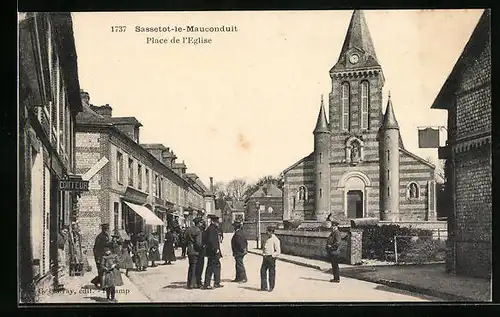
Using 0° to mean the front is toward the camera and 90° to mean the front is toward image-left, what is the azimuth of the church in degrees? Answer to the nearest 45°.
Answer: approximately 0°

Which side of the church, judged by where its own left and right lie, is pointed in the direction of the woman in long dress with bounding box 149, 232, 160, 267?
front

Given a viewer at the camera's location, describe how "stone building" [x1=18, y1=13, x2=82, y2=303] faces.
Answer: facing to the right of the viewer
